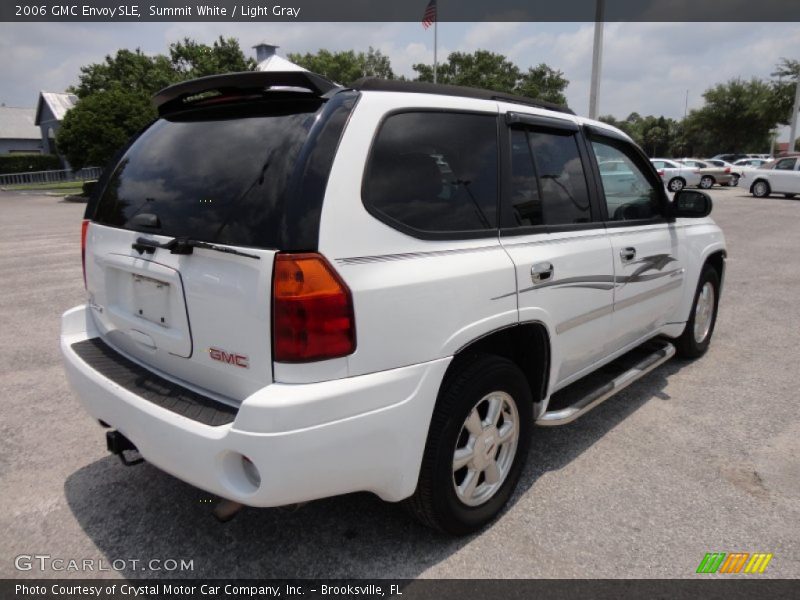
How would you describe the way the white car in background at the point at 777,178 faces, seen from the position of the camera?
facing to the left of the viewer

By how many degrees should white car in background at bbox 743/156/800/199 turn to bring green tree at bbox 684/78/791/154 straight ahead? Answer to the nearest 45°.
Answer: approximately 90° to its left

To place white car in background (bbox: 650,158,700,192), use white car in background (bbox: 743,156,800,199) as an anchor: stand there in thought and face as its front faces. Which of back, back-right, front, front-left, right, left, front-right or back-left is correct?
back-left

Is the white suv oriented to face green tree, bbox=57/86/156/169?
no

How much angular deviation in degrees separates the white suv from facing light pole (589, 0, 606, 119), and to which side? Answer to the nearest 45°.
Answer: approximately 45° to its left

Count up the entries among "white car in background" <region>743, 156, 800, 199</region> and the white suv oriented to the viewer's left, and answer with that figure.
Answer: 1

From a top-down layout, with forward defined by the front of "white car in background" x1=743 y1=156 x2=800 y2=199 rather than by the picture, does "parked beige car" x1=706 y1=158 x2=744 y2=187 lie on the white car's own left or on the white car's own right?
on the white car's own right

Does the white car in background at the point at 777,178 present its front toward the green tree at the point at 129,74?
yes

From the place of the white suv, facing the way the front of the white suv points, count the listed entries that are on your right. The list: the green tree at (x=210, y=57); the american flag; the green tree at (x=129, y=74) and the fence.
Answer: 0

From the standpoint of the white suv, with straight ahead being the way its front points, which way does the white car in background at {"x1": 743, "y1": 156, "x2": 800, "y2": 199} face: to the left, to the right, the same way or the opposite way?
to the left

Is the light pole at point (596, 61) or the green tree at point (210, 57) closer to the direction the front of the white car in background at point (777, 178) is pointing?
the green tree

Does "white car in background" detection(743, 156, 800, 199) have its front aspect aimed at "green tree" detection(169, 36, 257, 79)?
yes

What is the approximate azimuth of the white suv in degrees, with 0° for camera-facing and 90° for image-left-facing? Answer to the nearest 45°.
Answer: approximately 225°
